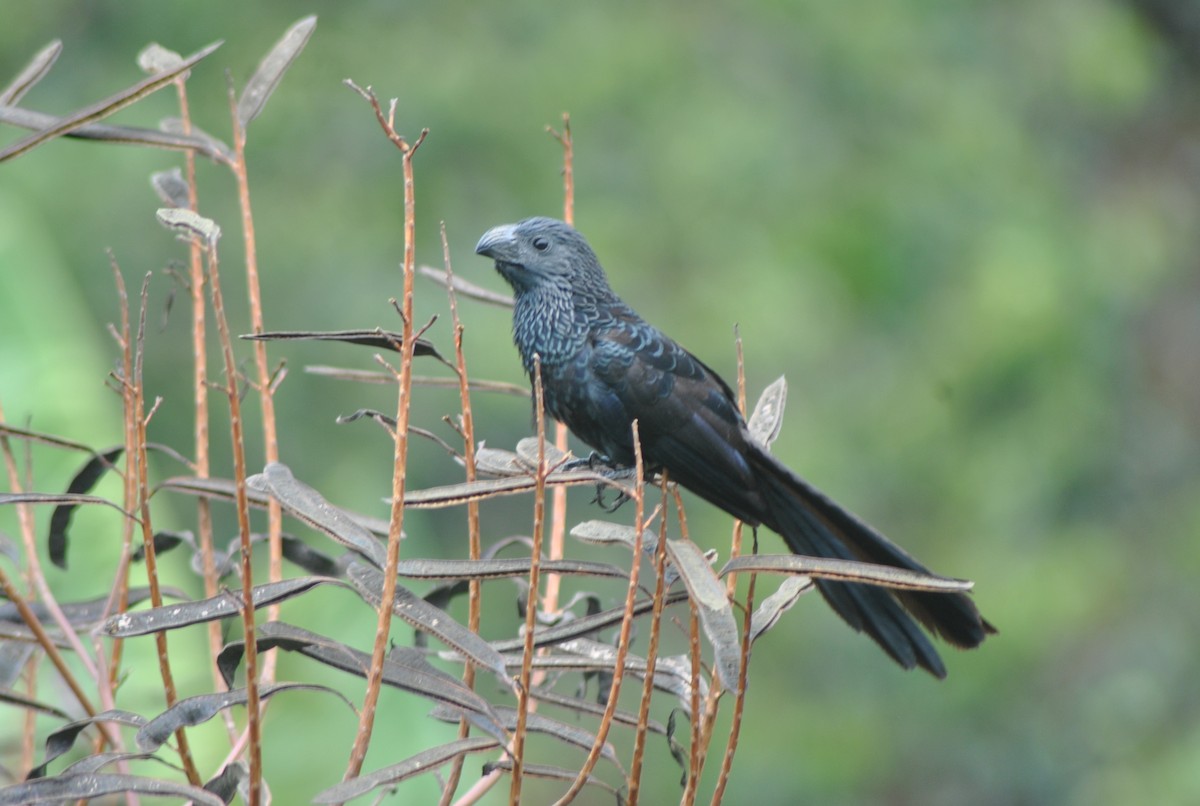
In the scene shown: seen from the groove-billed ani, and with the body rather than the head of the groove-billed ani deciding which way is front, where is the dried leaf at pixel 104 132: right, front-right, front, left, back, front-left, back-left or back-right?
front-left

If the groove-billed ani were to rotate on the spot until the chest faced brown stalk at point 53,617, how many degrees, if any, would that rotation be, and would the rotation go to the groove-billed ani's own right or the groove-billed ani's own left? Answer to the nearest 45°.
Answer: approximately 45° to the groove-billed ani's own left

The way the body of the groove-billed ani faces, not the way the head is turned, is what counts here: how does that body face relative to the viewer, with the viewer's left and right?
facing to the left of the viewer

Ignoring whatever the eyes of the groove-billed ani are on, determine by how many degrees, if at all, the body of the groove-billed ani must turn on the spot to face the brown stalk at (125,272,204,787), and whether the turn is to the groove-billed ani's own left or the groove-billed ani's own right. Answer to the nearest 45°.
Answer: approximately 45° to the groove-billed ani's own left
